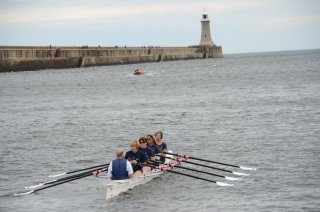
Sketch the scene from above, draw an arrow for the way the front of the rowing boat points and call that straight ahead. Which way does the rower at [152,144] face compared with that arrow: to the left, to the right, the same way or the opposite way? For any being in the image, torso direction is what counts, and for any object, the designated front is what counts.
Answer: the opposite way
